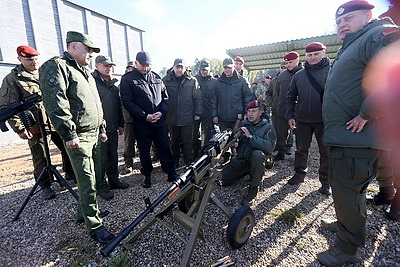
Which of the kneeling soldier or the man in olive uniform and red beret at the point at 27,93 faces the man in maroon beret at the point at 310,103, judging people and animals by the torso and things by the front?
the man in olive uniform and red beret

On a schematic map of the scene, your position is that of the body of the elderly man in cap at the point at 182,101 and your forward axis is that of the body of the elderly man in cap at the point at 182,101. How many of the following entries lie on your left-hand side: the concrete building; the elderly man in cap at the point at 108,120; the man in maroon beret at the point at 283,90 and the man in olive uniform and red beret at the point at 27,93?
1

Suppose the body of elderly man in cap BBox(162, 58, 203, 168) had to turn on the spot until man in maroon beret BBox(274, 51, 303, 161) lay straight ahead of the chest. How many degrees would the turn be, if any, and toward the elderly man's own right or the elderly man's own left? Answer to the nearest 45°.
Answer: approximately 90° to the elderly man's own left

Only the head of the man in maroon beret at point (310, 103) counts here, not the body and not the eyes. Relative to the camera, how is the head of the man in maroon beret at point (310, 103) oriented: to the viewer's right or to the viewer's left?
to the viewer's left

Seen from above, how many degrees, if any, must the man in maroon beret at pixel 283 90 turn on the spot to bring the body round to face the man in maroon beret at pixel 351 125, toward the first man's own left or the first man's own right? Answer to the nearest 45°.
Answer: approximately 45° to the first man's own left

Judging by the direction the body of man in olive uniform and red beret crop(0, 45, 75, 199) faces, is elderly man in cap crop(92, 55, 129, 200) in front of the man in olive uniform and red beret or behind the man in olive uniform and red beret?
in front

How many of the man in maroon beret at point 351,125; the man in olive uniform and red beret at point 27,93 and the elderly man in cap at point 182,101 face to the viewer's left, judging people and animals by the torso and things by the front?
1

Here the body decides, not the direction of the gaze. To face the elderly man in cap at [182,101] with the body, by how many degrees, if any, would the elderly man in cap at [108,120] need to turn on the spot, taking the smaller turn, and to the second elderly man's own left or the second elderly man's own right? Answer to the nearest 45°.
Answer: approximately 45° to the second elderly man's own left

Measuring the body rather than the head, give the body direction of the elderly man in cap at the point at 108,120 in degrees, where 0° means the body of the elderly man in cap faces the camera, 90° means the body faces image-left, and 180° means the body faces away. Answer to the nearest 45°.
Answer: approximately 315°

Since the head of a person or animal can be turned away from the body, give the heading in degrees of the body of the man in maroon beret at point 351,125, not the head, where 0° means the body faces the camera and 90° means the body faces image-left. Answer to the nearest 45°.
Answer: approximately 90°

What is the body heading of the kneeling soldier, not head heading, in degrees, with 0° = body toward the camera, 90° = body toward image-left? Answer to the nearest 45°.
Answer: approximately 45°

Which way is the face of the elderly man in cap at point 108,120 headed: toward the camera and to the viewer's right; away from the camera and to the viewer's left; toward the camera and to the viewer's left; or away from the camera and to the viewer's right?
toward the camera and to the viewer's right

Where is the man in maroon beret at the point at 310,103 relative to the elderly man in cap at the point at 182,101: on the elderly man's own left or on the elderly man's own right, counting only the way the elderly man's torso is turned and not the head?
on the elderly man's own left

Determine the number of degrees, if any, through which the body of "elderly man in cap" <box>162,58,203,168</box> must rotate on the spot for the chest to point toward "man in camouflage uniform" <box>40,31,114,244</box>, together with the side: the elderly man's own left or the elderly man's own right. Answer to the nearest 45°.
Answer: approximately 45° to the elderly man's own right

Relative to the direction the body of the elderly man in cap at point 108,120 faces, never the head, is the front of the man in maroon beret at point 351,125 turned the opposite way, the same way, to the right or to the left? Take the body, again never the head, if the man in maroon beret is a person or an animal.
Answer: the opposite way

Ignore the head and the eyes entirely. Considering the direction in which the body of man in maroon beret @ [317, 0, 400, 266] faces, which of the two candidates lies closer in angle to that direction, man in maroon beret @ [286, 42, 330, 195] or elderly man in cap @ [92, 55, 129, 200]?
the elderly man in cap

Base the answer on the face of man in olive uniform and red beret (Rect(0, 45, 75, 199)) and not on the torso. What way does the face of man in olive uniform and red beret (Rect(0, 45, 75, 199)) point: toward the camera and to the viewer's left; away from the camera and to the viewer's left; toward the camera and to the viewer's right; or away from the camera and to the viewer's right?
toward the camera and to the viewer's right
